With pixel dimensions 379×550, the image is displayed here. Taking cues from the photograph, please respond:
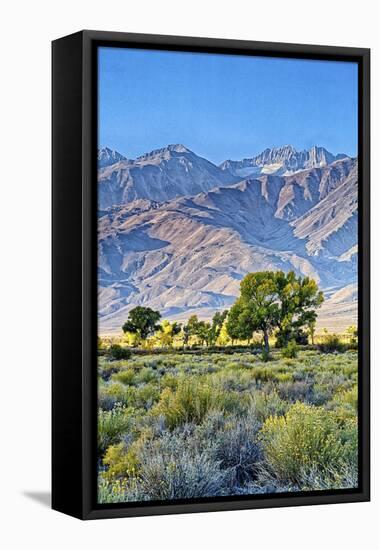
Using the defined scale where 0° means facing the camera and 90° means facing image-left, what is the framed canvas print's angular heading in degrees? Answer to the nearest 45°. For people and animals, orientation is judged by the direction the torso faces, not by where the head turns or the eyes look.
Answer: approximately 315°
